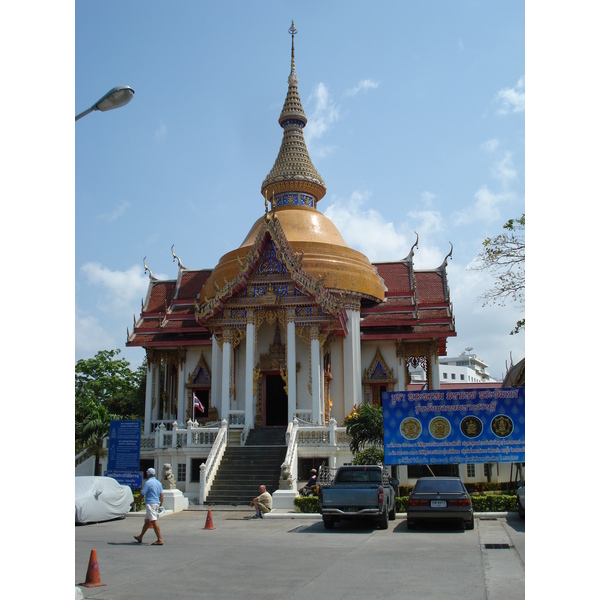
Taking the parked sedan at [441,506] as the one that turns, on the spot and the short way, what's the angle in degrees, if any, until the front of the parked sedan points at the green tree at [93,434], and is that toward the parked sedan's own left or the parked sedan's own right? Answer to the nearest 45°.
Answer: approximately 45° to the parked sedan's own left

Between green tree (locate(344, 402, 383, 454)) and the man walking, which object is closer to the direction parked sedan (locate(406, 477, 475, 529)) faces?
the green tree

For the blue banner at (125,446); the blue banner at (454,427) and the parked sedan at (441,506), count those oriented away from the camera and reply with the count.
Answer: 1

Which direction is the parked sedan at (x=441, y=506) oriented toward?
away from the camera

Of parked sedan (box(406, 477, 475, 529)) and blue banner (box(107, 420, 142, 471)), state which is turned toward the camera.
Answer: the blue banner

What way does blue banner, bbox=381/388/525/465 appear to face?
toward the camera

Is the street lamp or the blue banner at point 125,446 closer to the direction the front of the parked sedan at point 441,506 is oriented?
the blue banner

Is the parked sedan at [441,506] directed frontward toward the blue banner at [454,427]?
yes

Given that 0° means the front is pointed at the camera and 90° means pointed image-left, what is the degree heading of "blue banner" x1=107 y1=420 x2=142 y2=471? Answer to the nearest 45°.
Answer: approximately 0°

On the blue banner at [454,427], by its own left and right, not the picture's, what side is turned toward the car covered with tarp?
right

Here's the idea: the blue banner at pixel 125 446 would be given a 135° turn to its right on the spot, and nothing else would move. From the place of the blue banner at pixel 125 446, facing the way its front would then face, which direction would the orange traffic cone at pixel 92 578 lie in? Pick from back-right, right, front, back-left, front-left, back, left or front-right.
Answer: back-left

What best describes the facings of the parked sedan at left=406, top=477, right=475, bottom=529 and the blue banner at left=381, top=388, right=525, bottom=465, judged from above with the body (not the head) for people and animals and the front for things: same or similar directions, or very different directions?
very different directions
